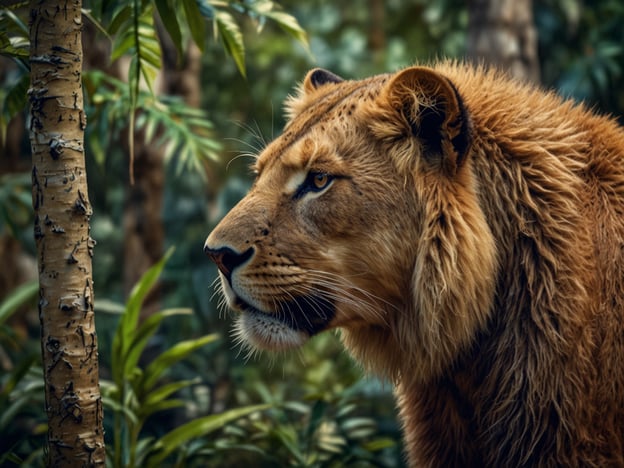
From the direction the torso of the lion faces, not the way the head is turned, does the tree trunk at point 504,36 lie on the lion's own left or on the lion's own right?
on the lion's own right

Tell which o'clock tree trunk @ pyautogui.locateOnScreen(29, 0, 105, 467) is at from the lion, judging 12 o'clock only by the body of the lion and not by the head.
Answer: The tree trunk is roughly at 11 o'clock from the lion.

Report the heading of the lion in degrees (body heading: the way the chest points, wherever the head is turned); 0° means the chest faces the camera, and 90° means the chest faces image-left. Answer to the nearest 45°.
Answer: approximately 90°

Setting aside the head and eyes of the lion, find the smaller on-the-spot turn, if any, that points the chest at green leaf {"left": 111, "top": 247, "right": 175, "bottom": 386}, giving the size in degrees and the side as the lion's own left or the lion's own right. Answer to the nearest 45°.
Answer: approximately 45° to the lion's own right

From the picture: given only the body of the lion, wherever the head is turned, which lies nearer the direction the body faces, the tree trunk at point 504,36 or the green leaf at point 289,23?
the green leaf

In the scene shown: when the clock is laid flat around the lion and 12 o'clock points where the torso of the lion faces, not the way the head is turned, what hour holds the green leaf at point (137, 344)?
The green leaf is roughly at 1 o'clock from the lion.

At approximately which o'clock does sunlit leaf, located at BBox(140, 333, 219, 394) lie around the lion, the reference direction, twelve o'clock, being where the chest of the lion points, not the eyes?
The sunlit leaf is roughly at 1 o'clock from the lion.

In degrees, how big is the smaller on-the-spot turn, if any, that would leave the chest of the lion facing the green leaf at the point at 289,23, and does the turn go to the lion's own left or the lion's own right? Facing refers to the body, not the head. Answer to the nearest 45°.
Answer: approximately 45° to the lion's own right
